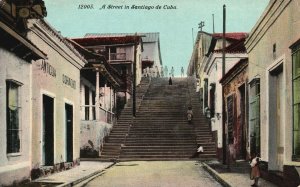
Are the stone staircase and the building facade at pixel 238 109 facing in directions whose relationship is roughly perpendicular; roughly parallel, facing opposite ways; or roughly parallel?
roughly perpendicular

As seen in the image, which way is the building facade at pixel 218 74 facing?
to the viewer's left

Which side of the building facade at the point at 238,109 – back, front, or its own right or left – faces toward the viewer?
left

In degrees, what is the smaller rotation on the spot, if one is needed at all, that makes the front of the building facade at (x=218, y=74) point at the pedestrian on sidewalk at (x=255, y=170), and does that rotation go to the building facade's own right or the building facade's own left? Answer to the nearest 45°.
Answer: approximately 90° to the building facade's own left

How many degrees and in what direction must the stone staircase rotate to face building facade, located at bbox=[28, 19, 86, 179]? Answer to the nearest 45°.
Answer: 0° — it already faces it

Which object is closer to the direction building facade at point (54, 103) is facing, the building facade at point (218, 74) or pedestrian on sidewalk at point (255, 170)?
the pedestrian on sidewalk

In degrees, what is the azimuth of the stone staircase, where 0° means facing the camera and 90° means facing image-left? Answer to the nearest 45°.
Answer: approximately 0°

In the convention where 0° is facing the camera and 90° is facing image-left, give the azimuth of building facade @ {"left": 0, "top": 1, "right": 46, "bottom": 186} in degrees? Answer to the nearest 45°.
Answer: approximately 315°
